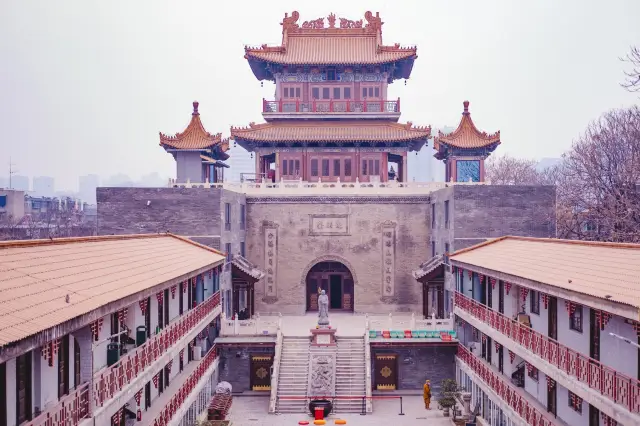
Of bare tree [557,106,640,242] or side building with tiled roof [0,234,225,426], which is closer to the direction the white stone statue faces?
the side building with tiled roof

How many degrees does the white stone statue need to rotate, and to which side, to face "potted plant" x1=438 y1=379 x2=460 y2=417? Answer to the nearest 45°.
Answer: approximately 45° to its left

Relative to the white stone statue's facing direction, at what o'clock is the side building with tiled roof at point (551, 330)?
The side building with tiled roof is roughly at 11 o'clock from the white stone statue.

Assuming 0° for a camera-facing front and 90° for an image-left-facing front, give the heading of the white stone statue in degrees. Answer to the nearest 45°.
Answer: approximately 0°

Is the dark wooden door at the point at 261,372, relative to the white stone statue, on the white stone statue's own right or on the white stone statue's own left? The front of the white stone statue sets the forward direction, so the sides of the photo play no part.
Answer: on the white stone statue's own right

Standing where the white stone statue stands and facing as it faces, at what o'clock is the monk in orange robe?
The monk in orange robe is roughly at 10 o'clock from the white stone statue.

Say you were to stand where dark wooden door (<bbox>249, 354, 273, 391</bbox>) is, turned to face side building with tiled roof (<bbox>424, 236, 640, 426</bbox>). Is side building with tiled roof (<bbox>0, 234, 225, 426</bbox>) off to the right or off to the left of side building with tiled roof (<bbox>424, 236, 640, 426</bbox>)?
right

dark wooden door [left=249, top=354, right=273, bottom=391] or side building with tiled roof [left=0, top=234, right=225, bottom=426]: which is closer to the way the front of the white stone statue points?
the side building with tiled roof

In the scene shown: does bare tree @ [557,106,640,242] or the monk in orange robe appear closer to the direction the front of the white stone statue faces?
the monk in orange robe
